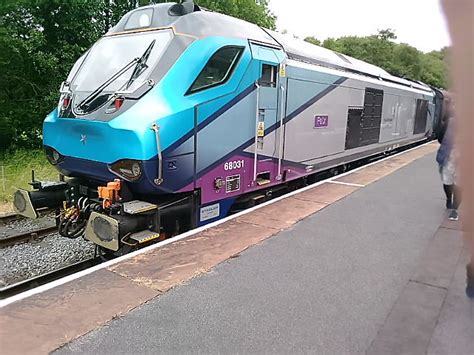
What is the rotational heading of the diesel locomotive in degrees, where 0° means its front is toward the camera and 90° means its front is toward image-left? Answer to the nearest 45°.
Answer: approximately 45°
